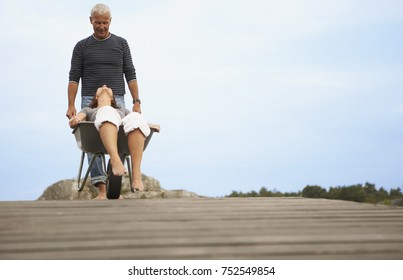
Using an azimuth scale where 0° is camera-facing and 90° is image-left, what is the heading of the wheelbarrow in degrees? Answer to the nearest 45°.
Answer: approximately 0°

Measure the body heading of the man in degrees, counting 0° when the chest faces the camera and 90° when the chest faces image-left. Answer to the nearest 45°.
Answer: approximately 0°

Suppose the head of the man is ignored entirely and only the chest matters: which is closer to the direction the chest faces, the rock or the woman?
the woman

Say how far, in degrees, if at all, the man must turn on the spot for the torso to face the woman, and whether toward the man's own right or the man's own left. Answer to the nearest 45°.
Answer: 0° — they already face them

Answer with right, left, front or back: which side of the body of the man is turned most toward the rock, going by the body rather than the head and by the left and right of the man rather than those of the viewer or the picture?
back
